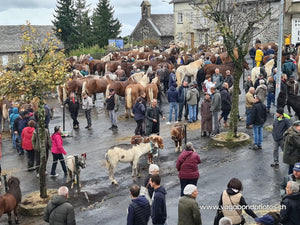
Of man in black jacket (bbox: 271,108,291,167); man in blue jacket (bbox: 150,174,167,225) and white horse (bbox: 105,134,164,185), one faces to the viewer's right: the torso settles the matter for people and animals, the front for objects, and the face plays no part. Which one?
the white horse

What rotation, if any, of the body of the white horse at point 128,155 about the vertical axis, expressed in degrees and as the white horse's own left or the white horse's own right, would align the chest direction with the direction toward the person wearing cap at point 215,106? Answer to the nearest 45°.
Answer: approximately 45° to the white horse's own left

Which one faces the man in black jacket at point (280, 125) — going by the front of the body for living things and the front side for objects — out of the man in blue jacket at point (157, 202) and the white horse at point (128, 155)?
the white horse

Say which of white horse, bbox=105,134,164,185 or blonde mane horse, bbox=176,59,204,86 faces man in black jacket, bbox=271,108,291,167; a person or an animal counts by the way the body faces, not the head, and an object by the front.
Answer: the white horse

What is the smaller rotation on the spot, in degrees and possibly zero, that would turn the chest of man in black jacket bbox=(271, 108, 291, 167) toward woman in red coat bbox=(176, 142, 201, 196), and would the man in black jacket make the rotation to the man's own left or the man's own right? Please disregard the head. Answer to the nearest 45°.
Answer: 0° — they already face them

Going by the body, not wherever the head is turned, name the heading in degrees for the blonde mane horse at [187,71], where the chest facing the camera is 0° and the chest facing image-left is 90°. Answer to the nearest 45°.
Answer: approximately 225°

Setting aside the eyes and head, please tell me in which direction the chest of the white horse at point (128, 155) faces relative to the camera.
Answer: to the viewer's right

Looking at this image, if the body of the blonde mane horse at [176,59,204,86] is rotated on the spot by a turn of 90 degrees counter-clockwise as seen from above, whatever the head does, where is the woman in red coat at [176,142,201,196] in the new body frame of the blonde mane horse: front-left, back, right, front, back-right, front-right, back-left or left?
back-left

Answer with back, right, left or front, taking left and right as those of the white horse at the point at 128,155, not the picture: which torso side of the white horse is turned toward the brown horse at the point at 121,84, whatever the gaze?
left

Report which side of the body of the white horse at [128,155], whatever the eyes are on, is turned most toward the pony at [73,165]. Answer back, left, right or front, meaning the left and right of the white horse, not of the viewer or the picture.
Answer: back

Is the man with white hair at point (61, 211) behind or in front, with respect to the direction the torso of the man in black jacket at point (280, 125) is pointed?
in front

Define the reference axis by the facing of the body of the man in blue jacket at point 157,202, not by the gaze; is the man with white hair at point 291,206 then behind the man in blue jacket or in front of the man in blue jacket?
behind

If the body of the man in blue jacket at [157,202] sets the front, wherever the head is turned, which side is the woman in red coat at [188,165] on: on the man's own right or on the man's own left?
on the man's own right

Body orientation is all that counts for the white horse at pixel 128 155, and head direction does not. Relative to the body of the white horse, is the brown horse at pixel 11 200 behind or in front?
behind
